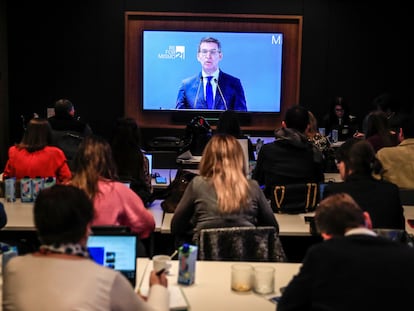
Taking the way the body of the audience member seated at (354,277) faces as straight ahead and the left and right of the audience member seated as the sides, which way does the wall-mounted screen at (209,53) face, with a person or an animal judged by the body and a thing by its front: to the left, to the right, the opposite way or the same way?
the opposite way

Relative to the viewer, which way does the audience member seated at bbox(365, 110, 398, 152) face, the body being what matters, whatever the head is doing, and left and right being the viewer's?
facing away from the viewer

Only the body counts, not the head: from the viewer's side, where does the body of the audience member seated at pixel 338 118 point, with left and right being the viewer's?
facing the viewer

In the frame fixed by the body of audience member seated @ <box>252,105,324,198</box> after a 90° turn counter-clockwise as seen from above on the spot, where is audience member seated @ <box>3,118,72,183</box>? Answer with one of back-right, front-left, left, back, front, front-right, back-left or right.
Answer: front

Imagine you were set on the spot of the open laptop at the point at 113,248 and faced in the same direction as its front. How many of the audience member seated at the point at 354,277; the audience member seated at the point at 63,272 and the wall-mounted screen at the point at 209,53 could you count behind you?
1

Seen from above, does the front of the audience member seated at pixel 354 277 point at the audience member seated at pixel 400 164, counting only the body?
yes

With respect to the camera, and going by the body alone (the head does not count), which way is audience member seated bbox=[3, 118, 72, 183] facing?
away from the camera

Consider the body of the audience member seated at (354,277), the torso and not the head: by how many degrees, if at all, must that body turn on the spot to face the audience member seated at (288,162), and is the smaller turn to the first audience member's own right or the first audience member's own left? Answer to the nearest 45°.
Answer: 0° — they already face them

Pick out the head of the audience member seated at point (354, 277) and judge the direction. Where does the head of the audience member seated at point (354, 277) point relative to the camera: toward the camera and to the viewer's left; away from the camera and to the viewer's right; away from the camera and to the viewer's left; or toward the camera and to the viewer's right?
away from the camera and to the viewer's left

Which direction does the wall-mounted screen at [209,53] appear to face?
toward the camera

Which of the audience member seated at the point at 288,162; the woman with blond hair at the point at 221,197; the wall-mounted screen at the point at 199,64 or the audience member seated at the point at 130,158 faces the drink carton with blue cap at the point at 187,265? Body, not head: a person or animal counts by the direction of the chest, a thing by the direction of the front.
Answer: the wall-mounted screen

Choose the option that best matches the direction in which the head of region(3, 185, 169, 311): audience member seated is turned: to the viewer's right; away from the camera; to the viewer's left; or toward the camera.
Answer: away from the camera

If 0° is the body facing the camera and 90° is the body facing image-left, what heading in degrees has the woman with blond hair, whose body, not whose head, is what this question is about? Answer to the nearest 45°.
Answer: approximately 180°

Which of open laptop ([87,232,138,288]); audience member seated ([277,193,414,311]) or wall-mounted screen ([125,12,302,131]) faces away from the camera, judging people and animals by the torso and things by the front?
the audience member seated

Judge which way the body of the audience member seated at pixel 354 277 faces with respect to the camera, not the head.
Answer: away from the camera

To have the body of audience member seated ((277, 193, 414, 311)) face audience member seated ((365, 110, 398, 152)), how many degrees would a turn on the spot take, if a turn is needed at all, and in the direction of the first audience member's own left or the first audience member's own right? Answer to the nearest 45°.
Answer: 0° — they already face them

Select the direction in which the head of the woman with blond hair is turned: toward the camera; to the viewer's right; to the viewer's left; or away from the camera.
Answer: away from the camera

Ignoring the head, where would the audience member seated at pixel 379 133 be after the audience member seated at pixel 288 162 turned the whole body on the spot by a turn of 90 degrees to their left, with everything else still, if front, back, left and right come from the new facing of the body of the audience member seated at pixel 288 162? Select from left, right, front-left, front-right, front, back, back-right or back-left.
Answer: back-right

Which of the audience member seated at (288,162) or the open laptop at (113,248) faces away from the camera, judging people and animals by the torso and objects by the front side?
the audience member seated
